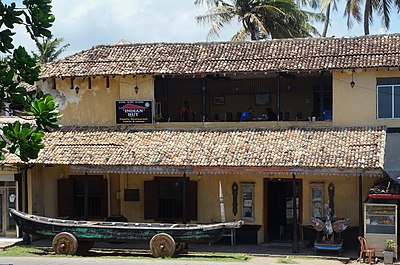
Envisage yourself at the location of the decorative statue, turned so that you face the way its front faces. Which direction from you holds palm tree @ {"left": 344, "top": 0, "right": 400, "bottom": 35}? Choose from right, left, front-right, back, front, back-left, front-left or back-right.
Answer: back

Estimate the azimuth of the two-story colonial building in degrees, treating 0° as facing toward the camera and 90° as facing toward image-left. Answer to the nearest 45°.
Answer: approximately 0°

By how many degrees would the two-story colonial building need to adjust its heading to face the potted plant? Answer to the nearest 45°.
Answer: approximately 45° to its left

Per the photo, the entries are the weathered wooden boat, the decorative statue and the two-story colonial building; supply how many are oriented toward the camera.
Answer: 2

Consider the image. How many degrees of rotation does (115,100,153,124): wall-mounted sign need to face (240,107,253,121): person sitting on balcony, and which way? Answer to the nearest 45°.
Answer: approximately 90° to its left

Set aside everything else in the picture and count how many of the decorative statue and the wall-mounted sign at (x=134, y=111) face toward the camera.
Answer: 2

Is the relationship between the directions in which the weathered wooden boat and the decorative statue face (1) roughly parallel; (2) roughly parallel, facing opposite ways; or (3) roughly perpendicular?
roughly perpendicular

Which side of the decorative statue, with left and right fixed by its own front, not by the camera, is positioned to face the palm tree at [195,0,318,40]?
back

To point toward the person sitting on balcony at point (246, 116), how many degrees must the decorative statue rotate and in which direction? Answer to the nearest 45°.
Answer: approximately 135° to its right

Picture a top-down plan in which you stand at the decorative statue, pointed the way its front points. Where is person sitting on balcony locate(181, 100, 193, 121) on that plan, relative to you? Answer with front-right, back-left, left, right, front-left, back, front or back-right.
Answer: back-right

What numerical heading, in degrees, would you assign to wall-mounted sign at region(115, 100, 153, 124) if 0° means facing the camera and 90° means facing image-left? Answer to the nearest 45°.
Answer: approximately 0°
